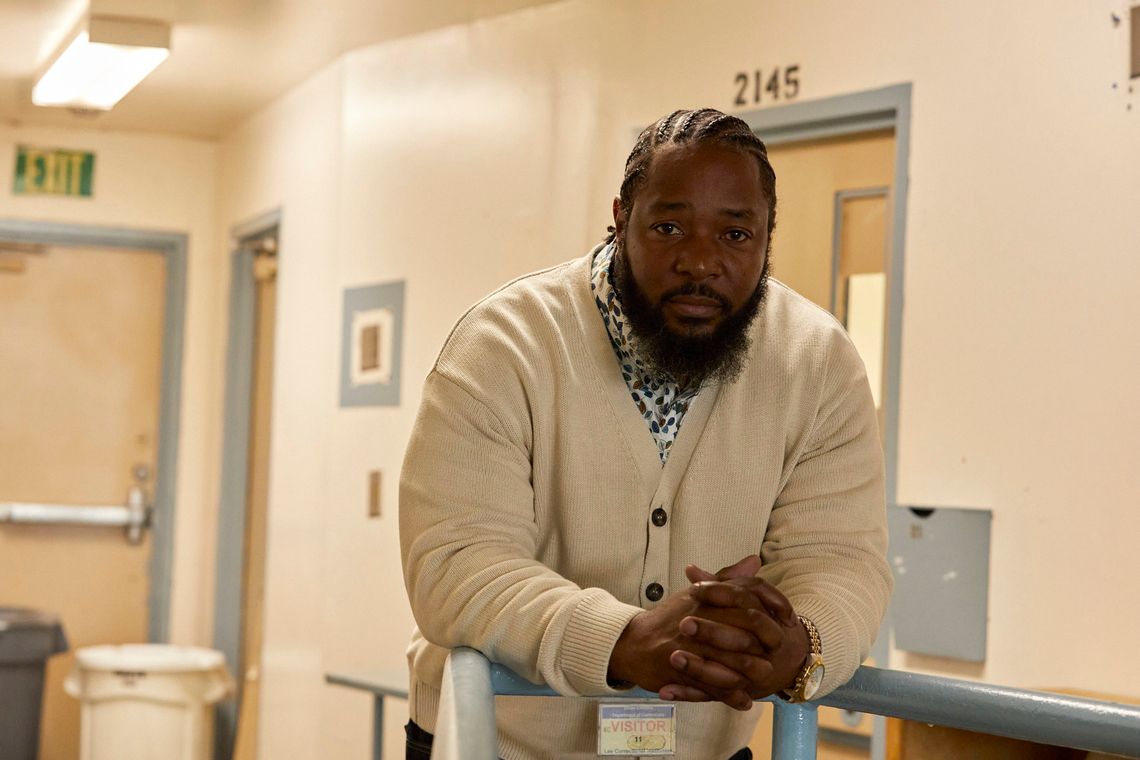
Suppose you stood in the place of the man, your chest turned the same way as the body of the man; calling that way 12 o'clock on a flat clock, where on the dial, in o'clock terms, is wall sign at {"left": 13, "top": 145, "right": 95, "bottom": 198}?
The wall sign is roughly at 5 o'clock from the man.

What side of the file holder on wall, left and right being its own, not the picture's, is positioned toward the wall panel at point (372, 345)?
right

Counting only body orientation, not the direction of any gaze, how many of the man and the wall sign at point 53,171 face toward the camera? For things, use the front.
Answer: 2

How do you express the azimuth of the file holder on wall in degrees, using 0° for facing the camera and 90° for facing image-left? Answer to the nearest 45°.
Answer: approximately 45°

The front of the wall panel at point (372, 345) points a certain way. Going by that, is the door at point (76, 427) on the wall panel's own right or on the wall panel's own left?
on the wall panel's own right

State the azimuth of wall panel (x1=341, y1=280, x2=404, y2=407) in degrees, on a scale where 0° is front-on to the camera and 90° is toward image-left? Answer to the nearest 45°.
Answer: approximately 45°

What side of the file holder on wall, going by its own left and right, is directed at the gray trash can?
right
